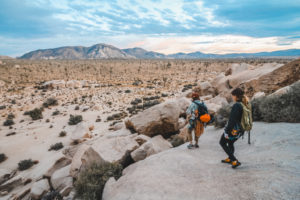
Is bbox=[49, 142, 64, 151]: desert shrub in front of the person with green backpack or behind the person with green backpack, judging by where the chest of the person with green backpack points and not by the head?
in front

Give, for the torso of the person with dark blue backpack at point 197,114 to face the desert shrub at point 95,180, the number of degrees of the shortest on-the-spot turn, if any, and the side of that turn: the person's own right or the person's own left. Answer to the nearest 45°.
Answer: approximately 90° to the person's own left

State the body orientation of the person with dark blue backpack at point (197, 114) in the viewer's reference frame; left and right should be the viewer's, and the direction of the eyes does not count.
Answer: facing away from the viewer and to the left of the viewer

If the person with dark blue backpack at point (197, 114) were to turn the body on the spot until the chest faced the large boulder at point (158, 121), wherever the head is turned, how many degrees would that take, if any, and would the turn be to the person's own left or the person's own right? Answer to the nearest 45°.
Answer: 0° — they already face it

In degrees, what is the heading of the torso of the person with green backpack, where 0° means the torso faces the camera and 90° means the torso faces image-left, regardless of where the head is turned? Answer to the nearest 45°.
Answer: approximately 90°

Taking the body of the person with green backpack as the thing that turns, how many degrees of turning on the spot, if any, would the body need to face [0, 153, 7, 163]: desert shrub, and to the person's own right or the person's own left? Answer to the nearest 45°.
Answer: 0° — they already face it

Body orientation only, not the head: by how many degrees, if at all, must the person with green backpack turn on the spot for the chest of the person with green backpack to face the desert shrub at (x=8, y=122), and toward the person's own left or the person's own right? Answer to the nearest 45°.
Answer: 0° — they already face it

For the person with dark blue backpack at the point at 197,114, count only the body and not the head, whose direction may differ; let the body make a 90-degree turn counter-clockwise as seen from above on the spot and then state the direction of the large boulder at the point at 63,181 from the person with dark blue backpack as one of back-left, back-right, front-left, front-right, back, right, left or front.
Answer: front-right

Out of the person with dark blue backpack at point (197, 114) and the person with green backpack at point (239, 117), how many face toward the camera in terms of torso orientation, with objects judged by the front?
0

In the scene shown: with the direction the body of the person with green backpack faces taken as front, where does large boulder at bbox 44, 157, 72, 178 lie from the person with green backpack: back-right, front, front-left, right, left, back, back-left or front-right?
front

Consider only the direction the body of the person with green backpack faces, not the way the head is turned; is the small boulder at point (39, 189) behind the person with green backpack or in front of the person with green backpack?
in front
